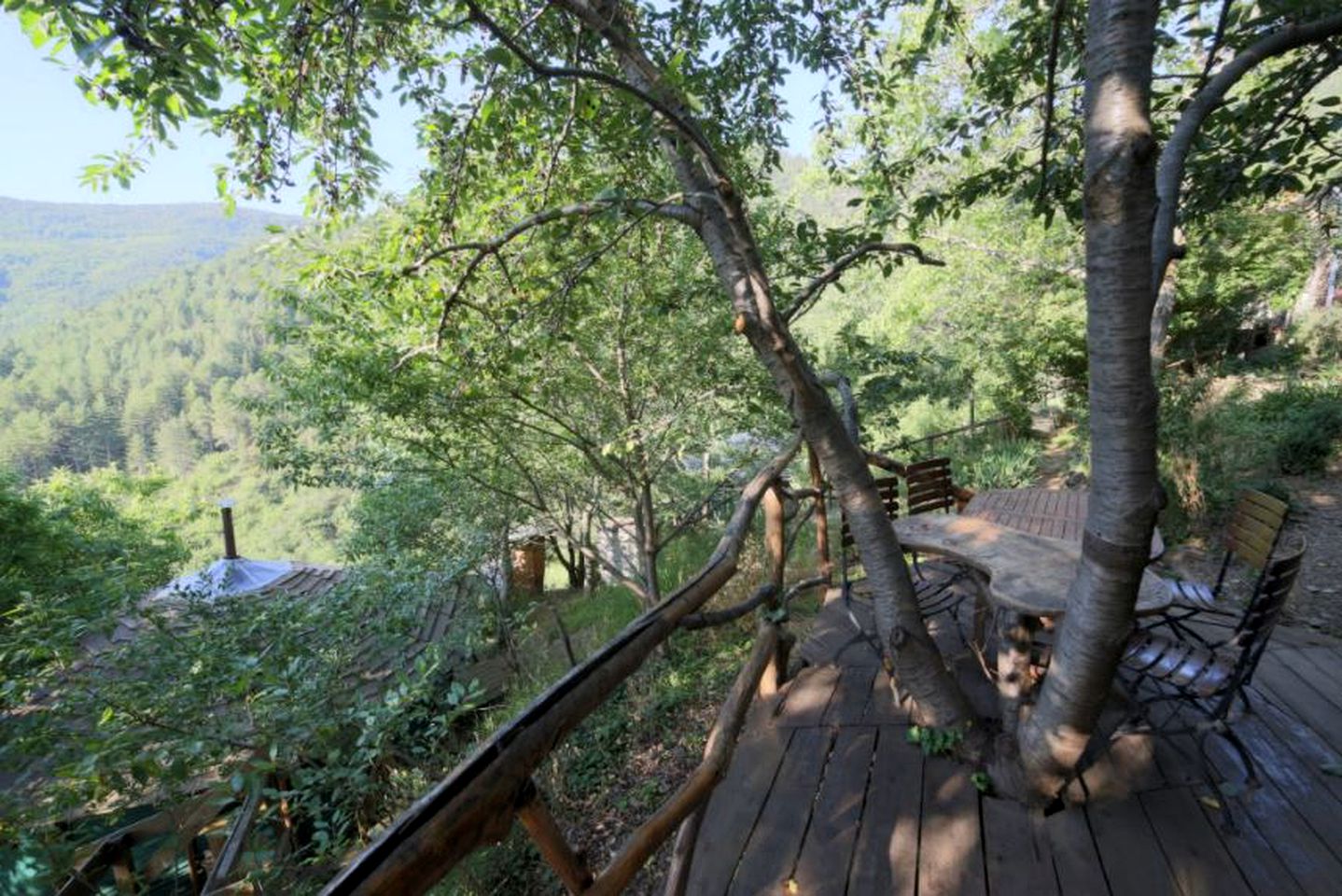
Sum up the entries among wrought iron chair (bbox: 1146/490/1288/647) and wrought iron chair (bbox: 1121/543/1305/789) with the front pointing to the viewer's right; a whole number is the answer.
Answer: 0

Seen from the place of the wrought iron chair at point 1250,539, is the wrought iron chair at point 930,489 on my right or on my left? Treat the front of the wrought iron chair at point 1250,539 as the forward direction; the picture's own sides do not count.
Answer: on my right

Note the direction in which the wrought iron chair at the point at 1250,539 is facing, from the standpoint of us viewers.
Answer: facing the viewer and to the left of the viewer

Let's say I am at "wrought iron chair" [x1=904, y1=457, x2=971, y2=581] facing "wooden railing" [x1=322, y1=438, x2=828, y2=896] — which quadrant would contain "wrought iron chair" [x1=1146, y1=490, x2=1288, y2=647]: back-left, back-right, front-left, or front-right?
front-left

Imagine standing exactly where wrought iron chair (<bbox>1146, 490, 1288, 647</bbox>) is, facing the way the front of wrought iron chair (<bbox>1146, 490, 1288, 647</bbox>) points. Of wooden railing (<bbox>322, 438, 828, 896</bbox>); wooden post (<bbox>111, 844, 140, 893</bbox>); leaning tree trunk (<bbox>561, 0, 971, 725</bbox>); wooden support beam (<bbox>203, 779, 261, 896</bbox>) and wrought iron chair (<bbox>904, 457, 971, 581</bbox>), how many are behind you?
0

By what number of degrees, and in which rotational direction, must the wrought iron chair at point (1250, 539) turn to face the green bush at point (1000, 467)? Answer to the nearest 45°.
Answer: approximately 90° to its right

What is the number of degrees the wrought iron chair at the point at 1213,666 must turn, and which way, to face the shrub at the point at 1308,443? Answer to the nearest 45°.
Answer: approximately 90° to its right

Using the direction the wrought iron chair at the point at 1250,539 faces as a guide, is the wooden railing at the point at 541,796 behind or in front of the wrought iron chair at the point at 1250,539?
in front

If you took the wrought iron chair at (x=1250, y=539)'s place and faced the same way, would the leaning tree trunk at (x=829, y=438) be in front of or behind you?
in front

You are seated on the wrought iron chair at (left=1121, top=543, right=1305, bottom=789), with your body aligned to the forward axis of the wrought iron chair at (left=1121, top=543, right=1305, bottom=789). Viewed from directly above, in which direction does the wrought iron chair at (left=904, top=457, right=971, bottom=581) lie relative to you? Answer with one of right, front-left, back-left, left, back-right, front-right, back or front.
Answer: front-right

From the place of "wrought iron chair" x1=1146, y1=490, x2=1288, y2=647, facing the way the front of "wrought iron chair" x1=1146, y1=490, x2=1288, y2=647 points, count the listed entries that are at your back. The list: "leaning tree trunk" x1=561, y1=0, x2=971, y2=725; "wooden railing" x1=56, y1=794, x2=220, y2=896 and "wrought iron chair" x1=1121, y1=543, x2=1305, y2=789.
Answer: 0

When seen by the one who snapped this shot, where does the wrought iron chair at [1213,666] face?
facing to the left of the viewer

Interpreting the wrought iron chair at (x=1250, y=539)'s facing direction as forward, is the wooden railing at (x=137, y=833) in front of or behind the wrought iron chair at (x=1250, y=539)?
in front

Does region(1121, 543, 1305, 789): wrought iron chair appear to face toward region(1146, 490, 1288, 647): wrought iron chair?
no

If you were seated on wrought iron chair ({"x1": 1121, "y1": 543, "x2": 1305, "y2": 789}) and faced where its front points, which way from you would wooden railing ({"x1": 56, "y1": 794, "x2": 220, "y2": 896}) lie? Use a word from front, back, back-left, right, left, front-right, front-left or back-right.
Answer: front-left

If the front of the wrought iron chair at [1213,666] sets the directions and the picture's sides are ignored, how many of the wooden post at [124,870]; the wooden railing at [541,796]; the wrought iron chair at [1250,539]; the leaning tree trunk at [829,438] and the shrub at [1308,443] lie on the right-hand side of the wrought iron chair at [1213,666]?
2

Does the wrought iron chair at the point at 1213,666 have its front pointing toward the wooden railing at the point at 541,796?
no
